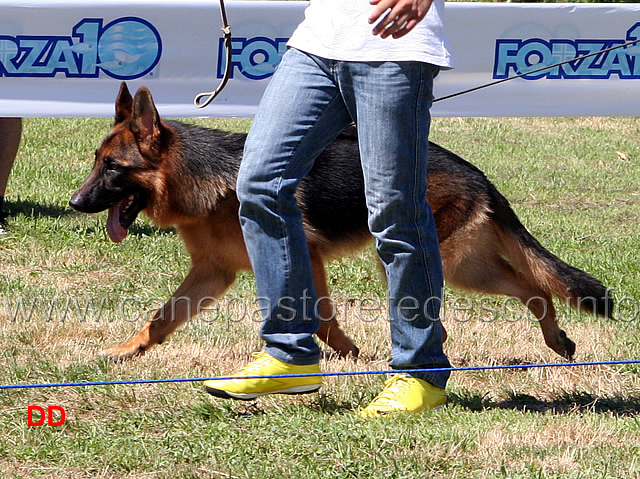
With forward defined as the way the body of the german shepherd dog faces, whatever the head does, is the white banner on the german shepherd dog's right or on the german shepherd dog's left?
on the german shepherd dog's right

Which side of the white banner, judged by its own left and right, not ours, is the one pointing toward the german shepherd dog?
front

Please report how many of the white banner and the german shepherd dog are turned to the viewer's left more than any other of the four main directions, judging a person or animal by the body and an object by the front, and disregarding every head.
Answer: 1

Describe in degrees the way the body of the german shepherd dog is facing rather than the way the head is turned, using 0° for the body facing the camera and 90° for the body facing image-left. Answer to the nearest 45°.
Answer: approximately 90°

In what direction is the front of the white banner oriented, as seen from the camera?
facing the viewer

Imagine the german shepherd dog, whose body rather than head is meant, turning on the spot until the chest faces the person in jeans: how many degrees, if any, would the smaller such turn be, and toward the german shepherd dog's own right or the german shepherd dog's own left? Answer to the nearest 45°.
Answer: approximately 90° to the german shepherd dog's own left

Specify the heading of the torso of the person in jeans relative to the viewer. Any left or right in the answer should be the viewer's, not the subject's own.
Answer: facing the viewer and to the left of the viewer

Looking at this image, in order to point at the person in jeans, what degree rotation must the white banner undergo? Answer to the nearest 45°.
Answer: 0° — it already faces them

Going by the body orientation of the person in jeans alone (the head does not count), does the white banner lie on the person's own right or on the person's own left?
on the person's own right

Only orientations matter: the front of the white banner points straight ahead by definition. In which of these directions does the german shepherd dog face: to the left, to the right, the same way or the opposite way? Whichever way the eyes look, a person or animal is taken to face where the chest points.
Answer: to the right
